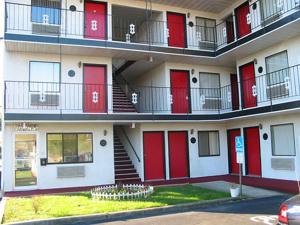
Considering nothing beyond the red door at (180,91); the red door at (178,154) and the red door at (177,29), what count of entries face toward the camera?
3

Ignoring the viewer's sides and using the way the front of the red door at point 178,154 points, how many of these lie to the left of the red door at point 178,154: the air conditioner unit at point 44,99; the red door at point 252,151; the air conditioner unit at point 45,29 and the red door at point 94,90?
1

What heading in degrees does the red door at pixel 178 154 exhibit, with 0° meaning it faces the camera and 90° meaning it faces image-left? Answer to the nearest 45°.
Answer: approximately 0°

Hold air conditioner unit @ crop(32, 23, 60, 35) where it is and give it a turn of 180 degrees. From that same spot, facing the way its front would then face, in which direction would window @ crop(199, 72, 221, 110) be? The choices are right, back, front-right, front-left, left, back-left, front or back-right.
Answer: right

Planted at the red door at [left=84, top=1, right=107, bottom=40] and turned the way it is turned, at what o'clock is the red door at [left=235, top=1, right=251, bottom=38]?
the red door at [left=235, top=1, right=251, bottom=38] is roughly at 9 o'clock from the red door at [left=84, top=1, right=107, bottom=40].

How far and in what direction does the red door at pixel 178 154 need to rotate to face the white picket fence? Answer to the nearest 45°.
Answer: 0° — it already faces it

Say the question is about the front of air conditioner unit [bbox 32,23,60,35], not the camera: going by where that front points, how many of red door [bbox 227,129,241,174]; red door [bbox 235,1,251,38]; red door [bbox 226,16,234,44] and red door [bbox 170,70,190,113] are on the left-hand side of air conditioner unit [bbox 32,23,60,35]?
4

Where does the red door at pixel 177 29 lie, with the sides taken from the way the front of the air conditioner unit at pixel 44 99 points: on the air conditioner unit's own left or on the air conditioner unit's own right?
on the air conditioner unit's own left

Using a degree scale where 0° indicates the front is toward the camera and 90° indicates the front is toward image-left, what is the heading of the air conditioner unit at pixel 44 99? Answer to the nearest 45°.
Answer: approximately 0°
